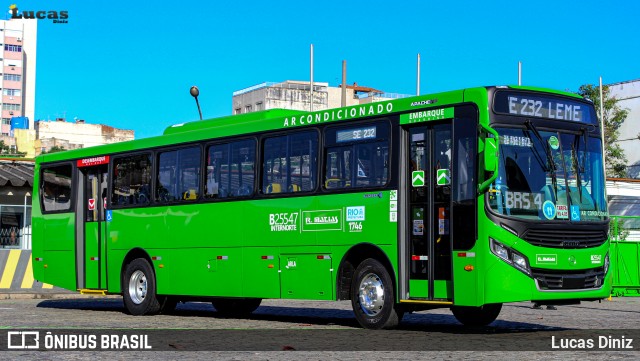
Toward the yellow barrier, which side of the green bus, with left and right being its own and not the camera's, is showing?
back

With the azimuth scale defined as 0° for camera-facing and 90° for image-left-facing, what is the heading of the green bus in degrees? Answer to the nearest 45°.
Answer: approximately 315°

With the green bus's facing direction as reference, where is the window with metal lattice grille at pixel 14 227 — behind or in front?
behind

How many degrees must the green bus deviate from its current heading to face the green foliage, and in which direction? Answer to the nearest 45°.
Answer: approximately 90° to its left
